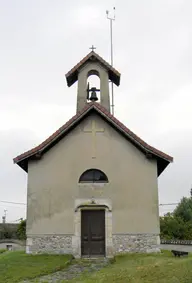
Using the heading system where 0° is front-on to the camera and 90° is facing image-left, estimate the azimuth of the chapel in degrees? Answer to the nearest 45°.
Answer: approximately 0°
